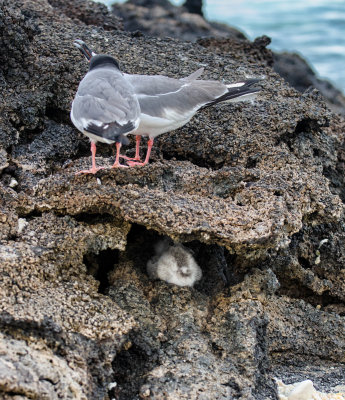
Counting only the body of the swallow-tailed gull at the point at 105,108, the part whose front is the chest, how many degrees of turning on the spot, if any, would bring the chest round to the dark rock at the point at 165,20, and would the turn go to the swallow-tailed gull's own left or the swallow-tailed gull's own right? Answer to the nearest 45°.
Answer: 0° — it already faces it

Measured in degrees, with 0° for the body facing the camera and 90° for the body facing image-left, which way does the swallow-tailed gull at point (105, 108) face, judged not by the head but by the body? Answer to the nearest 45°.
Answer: approximately 180°

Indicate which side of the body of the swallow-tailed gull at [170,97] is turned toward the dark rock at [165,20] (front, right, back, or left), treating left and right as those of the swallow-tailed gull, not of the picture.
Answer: right

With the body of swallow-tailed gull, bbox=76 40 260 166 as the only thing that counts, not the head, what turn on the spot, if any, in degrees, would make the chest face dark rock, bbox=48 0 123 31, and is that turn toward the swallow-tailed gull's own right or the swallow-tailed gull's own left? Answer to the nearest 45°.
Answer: approximately 45° to the swallow-tailed gull's own right

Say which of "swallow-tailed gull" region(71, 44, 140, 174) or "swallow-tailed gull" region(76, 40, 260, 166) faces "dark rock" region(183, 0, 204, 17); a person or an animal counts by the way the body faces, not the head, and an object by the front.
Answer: "swallow-tailed gull" region(71, 44, 140, 174)

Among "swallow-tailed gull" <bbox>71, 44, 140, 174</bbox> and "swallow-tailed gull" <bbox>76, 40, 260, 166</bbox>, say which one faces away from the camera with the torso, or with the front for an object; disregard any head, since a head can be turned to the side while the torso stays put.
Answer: "swallow-tailed gull" <bbox>71, 44, 140, 174</bbox>

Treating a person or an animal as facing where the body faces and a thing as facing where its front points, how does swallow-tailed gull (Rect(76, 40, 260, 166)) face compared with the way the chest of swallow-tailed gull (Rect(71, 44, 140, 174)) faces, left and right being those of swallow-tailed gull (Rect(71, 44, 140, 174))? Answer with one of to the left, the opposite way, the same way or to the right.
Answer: to the left

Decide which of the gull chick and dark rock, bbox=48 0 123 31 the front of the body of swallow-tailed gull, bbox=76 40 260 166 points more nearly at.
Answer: the dark rock

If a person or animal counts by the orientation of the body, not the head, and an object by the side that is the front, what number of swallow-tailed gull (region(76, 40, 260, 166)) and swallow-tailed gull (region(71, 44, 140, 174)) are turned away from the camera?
1

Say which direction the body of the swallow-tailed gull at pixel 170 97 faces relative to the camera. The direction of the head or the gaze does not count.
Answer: to the viewer's left
